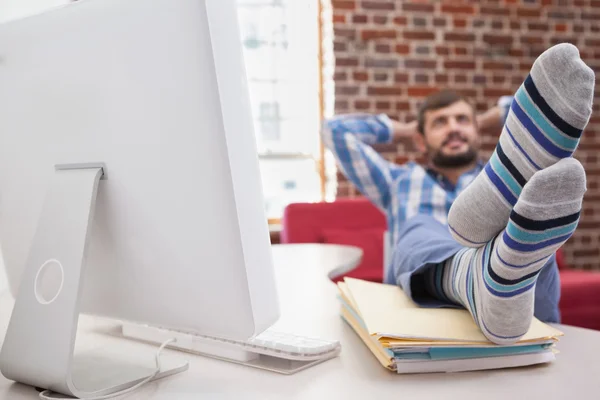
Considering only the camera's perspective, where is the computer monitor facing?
facing away from the viewer and to the right of the viewer

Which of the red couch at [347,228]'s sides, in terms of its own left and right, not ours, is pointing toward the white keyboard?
front

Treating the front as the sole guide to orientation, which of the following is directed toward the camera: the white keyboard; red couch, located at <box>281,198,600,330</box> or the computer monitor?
the red couch

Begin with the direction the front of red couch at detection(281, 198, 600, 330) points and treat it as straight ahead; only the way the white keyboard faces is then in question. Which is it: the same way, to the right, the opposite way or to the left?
the opposite way

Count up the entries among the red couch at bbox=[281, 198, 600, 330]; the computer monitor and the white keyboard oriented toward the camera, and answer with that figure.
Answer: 1

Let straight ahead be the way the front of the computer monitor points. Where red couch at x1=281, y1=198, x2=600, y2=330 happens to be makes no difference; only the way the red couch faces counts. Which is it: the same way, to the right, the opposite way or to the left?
the opposite way

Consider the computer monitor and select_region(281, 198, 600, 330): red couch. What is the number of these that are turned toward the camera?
1

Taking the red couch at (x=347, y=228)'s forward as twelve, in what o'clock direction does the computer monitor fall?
The computer monitor is roughly at 12 o'clock from the red couch.

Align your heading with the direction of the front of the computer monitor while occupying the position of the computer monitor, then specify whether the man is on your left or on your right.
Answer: on your right

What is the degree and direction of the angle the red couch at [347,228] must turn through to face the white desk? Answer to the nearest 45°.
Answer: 0° — it already faces it

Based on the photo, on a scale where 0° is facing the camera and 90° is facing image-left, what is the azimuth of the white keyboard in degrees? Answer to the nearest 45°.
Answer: approximately 225°
